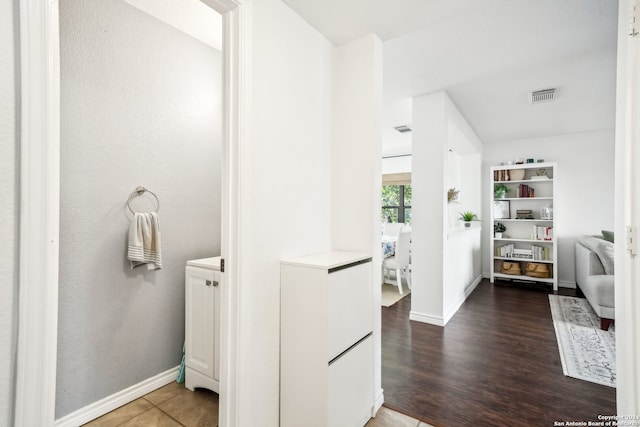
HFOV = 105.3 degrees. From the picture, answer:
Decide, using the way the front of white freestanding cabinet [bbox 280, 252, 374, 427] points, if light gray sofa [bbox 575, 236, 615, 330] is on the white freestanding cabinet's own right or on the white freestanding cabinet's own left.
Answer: on the white freestanding cabinet's own left

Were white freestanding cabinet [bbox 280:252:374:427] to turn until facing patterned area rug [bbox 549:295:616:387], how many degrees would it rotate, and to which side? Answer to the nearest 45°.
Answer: approximately 90° to its left

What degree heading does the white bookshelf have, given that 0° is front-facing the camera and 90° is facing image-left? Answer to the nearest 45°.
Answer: approximately 0°

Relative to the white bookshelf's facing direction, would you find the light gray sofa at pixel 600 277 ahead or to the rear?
ahead

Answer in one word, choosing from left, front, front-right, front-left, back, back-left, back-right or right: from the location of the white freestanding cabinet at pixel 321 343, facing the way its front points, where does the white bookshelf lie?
left

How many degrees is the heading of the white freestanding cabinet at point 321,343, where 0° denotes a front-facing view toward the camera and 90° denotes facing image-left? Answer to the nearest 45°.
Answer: approximately 315°

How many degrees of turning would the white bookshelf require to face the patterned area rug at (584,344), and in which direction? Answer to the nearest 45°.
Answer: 0° — it already faces it

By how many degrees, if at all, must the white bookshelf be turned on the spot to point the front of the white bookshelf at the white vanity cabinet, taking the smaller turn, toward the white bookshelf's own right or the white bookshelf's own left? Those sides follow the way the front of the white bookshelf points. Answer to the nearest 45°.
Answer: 0° — it already faces it
